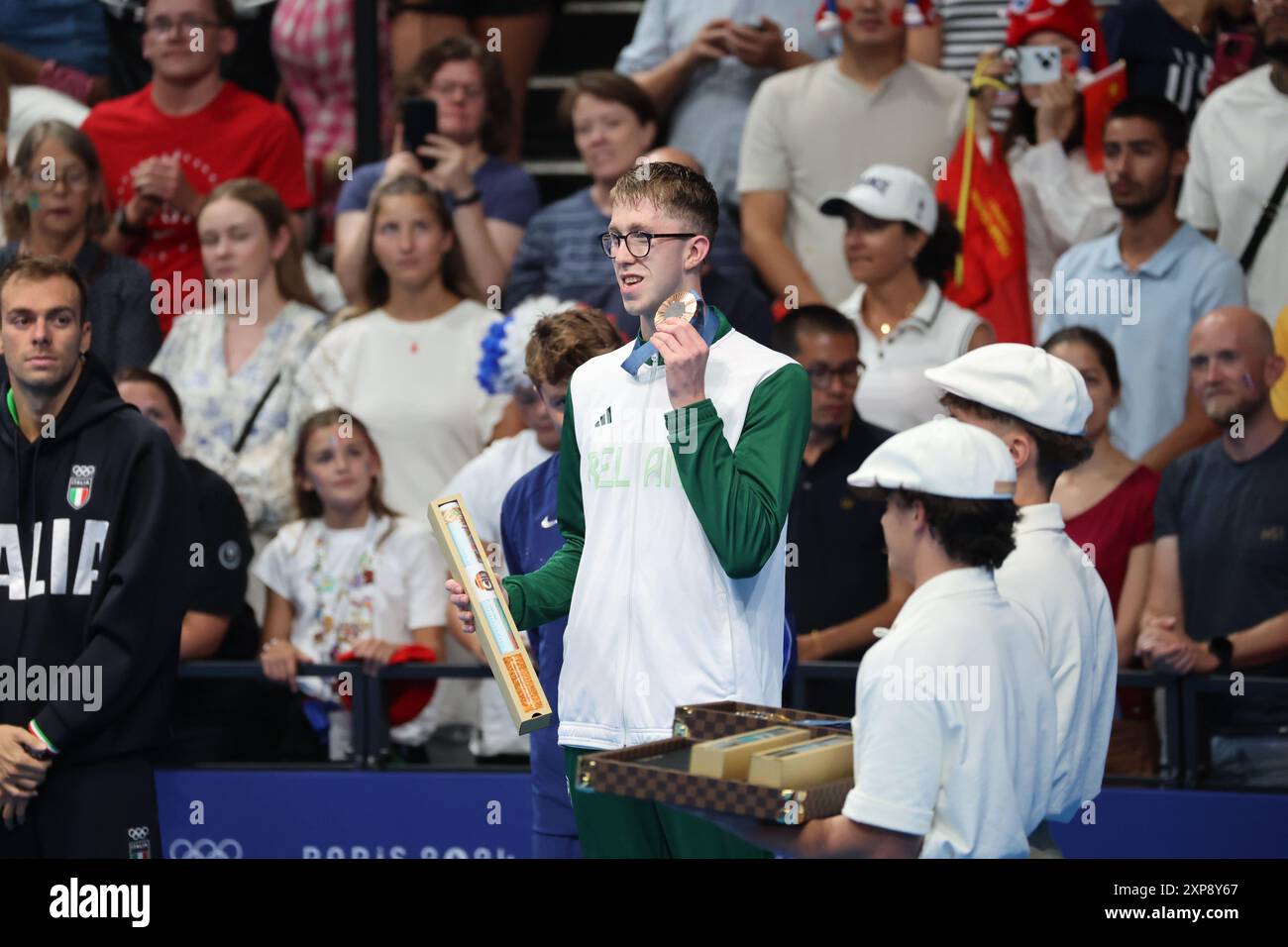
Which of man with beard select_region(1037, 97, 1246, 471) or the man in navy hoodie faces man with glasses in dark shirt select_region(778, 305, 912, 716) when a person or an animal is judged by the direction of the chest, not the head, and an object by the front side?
the man with beard

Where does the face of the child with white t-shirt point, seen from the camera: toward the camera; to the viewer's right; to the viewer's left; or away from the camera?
toward the camera

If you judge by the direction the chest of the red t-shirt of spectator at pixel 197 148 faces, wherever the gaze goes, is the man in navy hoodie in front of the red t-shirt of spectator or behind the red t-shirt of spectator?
in front

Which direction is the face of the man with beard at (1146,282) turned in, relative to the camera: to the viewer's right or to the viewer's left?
to the viewer's left

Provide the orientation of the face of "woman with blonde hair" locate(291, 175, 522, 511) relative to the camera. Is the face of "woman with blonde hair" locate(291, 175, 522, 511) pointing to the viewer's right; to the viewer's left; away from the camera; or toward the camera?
toward the camera

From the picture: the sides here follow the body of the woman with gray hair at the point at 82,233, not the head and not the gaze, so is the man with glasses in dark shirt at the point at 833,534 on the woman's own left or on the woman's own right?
on the woman's own left

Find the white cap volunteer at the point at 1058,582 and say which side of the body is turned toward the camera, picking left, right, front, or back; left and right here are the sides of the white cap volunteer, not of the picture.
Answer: left

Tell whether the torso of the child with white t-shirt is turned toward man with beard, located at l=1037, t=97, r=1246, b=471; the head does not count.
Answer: no

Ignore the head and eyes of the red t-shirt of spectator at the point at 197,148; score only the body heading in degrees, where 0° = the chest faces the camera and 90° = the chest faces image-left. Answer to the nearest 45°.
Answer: approximately 0°

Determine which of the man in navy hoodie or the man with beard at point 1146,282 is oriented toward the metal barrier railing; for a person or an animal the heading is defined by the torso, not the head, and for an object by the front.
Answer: the man with beard

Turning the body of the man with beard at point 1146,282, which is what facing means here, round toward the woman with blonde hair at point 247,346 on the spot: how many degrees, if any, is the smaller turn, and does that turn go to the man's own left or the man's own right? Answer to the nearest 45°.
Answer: approximately 45° to the man's own right

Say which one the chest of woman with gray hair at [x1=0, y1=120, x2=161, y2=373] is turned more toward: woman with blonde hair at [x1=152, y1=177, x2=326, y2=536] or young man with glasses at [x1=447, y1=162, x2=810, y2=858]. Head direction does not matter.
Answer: the young man with glasses

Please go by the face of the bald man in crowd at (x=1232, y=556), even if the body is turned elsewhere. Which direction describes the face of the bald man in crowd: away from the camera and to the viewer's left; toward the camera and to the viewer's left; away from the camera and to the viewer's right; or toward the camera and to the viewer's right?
toward the camera and to the viewer's left

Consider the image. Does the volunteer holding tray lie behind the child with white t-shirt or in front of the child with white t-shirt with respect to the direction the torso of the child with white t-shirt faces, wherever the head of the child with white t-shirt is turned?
in front

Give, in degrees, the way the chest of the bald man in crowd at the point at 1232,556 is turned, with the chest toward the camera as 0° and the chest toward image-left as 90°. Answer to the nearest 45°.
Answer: approximately 45°

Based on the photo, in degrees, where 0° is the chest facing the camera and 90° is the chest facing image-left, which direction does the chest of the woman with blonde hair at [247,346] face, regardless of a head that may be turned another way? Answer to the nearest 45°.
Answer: approximately 45°

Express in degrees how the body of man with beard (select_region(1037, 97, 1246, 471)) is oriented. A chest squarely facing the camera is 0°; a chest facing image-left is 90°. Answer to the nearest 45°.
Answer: approximately 45°

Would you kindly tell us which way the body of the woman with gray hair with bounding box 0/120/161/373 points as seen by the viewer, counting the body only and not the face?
toward the camera

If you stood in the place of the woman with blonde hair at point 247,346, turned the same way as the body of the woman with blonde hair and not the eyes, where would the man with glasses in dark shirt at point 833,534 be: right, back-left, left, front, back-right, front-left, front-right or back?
left

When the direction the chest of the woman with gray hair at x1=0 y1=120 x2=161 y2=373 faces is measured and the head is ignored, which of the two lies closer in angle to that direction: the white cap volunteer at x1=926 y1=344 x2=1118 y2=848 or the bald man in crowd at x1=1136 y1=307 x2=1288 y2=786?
the white cap volunteer
